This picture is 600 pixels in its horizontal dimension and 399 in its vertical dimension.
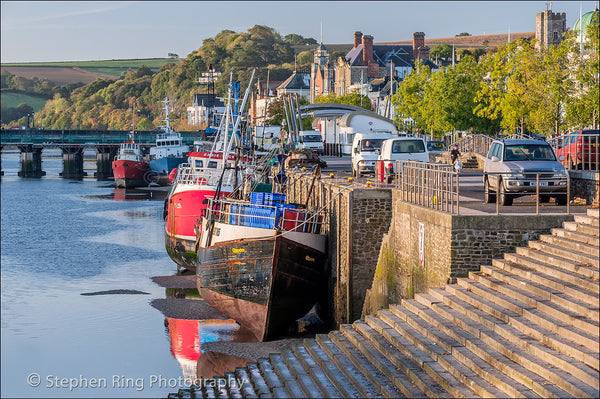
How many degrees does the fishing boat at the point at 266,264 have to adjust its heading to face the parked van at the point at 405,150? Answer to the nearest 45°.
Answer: approximately 135° to its left

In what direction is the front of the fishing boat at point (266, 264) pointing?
toward the camera

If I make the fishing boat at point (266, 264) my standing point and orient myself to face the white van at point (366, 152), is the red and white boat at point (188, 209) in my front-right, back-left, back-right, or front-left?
front-left

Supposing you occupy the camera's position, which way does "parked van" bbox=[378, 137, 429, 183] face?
facing away from the viewer

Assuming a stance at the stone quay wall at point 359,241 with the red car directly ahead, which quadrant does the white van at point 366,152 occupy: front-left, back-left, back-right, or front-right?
front-left

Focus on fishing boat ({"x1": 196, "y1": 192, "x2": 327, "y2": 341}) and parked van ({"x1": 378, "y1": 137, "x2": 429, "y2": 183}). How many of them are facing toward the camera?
1

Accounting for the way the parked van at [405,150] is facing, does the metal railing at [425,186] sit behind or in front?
behind

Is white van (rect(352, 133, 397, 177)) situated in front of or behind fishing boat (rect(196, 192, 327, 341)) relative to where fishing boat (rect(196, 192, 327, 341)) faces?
behind

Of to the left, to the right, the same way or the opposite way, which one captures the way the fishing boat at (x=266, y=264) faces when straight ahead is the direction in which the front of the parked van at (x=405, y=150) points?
the opposite way
